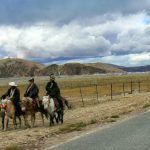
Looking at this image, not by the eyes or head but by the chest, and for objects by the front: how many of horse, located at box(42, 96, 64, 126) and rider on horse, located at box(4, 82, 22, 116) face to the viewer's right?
0

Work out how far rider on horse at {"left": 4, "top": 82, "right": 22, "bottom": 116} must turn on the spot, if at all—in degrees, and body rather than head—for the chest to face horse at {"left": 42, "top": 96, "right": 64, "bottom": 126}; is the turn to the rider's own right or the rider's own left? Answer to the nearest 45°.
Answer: approximately 135° to the rider's own left

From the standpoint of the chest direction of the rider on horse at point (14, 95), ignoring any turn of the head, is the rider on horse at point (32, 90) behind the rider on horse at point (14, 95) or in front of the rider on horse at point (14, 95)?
behind

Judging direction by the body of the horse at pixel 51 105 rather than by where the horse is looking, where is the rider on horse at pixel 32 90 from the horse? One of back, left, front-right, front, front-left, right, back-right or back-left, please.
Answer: front-right

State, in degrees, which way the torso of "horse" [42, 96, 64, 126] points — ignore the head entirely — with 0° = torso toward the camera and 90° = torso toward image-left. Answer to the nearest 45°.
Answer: approximately 45°
